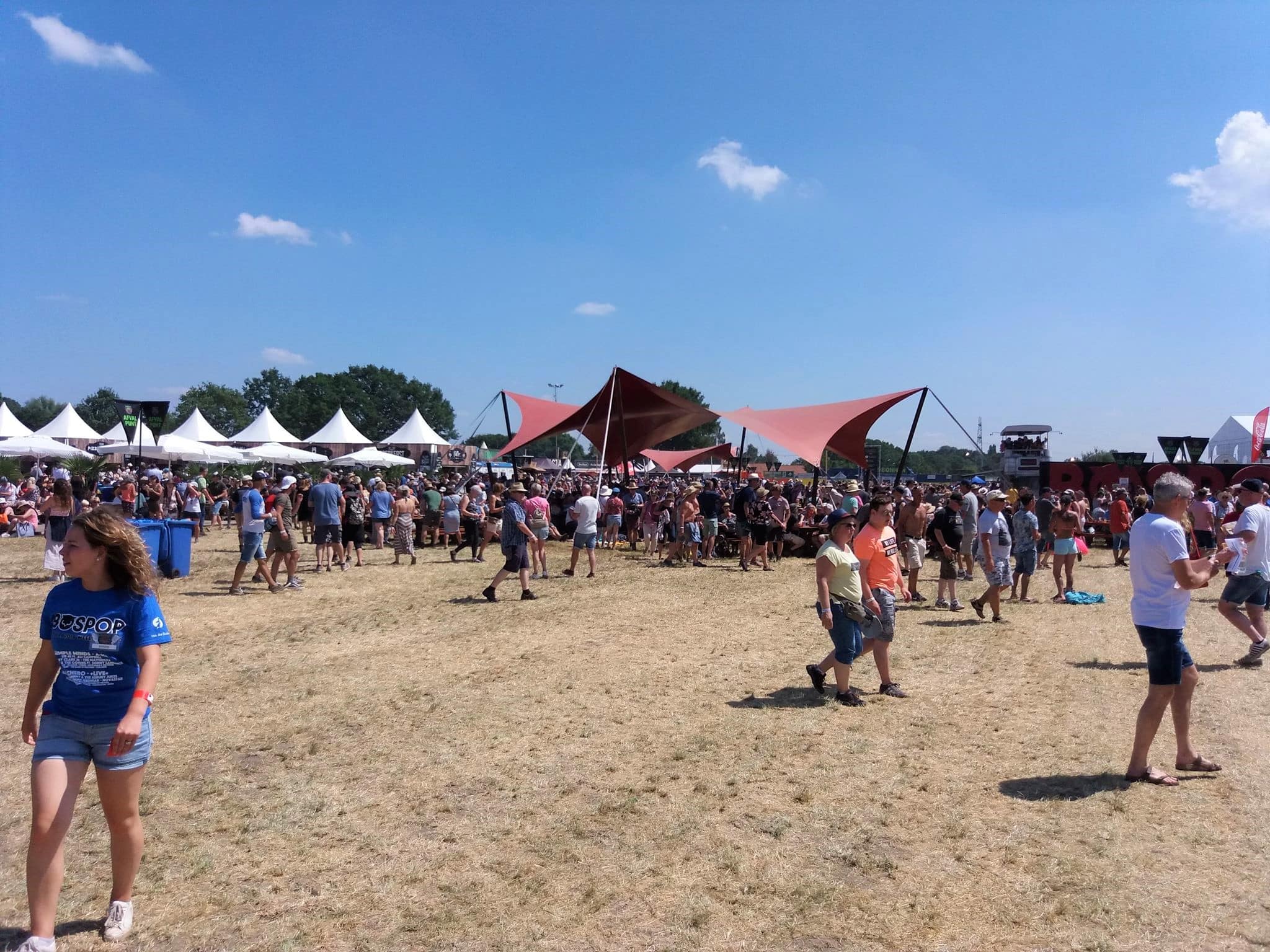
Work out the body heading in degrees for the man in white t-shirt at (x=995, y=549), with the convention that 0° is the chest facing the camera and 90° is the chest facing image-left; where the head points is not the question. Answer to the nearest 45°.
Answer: approximately 315°

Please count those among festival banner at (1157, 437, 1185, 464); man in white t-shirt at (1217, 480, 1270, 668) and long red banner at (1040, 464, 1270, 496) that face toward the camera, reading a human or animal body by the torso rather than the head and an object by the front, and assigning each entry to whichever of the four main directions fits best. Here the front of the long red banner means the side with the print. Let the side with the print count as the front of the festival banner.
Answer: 2

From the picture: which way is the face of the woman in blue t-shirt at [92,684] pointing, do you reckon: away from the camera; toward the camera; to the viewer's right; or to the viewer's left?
to the viewer's left

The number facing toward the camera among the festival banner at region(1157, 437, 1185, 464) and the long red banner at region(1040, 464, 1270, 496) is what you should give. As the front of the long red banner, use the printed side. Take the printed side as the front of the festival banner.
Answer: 2

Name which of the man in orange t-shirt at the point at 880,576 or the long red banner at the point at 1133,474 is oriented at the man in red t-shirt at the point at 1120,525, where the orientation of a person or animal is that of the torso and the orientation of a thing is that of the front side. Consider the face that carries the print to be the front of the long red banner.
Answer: the long red banner

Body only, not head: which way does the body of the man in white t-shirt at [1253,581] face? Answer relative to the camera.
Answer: to the viewer's left

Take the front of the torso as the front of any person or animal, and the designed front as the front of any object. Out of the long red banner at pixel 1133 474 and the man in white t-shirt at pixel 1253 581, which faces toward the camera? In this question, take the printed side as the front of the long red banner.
the long red banner

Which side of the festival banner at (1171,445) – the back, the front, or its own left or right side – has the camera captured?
front

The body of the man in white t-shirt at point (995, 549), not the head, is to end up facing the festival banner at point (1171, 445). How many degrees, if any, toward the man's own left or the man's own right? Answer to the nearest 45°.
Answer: approximately 135° to the man's own left

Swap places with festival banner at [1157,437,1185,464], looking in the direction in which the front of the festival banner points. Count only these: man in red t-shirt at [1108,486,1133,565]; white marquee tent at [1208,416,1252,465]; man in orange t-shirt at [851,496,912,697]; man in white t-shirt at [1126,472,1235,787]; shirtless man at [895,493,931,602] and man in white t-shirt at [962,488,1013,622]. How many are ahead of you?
5

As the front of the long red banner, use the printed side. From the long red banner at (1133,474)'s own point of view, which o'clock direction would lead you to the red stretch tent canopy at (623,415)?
The red stretch tent canopy is roughly at 2 o'clock from the long red banner.

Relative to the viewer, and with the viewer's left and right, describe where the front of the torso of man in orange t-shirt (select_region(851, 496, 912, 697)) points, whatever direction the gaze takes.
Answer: facing the viewer and to the right of the viewer

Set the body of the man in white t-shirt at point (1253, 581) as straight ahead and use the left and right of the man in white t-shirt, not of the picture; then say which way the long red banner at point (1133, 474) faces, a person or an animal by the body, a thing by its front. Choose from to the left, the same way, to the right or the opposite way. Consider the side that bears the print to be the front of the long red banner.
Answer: to the left

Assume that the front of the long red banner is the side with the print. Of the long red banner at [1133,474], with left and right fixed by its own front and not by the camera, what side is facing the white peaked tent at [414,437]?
right

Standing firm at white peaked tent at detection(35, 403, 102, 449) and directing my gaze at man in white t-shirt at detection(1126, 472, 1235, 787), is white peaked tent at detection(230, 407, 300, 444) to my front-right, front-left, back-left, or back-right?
front-left

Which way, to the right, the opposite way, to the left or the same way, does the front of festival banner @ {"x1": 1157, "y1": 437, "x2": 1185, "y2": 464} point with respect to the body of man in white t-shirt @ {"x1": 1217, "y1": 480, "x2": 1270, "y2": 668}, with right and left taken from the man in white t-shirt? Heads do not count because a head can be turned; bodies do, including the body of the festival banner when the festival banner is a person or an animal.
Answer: to the left

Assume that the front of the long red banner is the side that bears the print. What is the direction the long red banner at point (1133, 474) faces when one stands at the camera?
facing the viewer

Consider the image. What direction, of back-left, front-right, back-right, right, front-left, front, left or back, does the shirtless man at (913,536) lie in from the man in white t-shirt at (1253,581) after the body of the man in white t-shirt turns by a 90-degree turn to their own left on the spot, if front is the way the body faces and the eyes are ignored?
back-right
